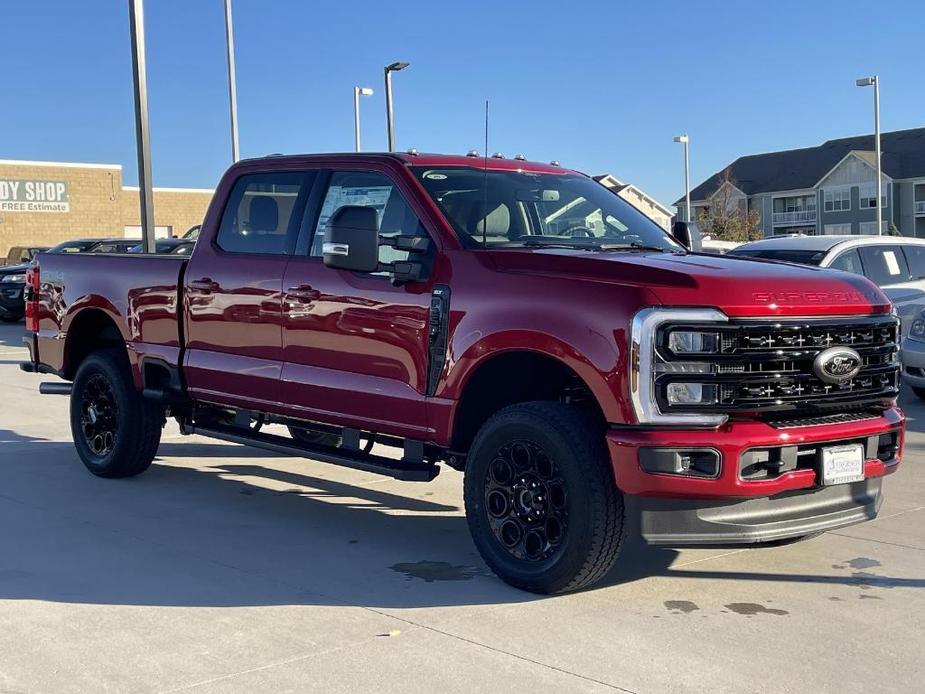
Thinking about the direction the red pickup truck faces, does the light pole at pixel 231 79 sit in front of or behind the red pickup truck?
behind

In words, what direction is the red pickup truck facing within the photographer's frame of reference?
facing the viewer and to the right of the viewer

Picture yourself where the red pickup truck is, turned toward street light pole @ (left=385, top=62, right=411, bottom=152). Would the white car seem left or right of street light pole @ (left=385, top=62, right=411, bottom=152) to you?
right

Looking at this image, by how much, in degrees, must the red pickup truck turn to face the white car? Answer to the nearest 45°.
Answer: approximately 90° to its left

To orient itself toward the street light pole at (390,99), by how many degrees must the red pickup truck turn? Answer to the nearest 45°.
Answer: approximately 135° to its left

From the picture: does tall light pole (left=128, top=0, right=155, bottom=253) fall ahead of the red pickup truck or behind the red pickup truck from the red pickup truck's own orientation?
behind
